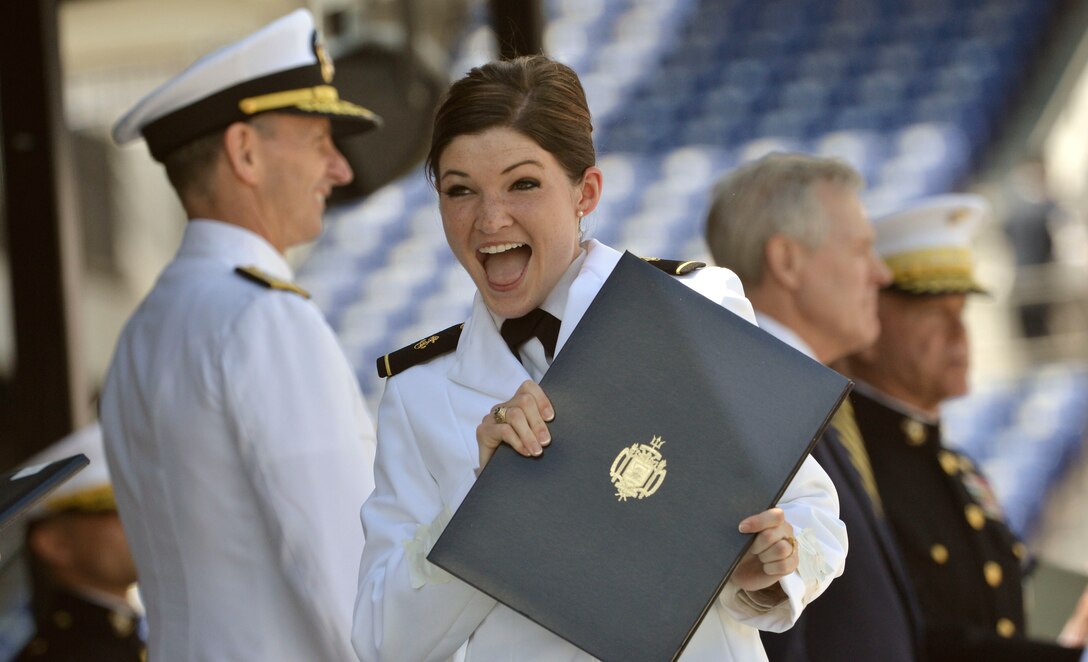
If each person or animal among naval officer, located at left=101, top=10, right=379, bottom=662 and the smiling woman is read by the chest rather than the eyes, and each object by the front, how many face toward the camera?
1

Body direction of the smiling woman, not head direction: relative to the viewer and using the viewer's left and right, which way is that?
facing the viewer

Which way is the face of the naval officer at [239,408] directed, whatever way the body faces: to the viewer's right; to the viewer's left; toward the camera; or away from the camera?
to the viewer's right

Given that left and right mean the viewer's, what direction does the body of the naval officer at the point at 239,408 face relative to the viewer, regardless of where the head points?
facing away from the viewer and to the right of the viewer

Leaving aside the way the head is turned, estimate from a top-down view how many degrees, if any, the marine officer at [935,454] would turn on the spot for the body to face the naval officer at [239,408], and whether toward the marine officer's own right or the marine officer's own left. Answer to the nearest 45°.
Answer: approximately 90° to the marine officer's own right

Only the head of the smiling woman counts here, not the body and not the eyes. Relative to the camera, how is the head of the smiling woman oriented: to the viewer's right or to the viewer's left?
to the viewer's left
